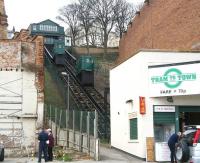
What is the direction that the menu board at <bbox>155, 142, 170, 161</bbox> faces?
toward the camera

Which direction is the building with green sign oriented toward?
toward the camera

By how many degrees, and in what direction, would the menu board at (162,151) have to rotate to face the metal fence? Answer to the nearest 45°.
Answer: approximately 135° to its right

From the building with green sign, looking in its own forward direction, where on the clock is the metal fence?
The metal fence is roughly at 4 o'clock from the building with green sign.
